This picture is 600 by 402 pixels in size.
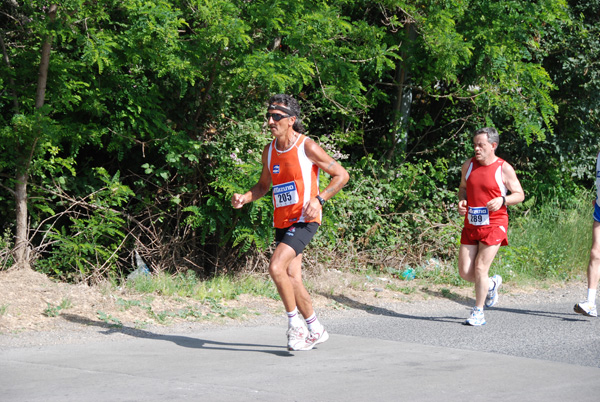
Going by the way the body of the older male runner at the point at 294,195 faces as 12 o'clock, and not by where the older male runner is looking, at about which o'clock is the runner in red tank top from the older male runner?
The runner in red tank top is roughly at 6 o'clock from the older male runner.

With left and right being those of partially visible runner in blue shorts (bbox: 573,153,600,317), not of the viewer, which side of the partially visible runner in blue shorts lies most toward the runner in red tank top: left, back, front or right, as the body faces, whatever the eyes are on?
front

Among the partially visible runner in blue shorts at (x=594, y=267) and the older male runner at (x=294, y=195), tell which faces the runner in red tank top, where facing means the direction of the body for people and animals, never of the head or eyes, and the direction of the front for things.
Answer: the partially visible runner in blue shorts at (x=594, y=267)

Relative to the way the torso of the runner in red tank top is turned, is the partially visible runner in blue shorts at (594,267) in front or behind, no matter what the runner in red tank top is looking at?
behind

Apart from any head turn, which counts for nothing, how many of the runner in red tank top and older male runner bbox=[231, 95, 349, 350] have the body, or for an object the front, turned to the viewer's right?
0

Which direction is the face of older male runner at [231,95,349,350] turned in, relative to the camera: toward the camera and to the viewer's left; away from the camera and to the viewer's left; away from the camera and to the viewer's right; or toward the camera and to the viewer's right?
toward the camera and to the viewer's left

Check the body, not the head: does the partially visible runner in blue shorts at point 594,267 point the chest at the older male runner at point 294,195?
yes

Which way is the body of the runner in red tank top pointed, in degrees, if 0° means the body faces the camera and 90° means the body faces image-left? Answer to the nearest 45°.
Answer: approximately 45°

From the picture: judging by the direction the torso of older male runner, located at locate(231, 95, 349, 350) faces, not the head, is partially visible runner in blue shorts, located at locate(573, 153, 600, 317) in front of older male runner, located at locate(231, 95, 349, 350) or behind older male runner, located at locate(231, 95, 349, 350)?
behind

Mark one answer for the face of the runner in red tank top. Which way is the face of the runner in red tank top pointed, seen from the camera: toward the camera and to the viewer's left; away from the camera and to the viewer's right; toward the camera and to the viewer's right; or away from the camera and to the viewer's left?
toward the camera and to the viewer's left
